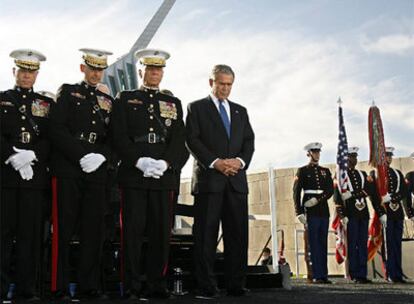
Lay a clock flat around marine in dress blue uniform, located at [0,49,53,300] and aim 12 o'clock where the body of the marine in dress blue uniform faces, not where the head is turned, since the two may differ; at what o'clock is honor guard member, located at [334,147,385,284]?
The honor guard member is roughly at 8 o'clock from the marine in dress blue uniform.

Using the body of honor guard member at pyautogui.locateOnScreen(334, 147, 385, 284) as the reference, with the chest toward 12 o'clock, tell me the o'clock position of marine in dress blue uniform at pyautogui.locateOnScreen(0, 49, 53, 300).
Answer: The marine in dress blue uniform is roughly at 1 o'clock from the honor guard member.

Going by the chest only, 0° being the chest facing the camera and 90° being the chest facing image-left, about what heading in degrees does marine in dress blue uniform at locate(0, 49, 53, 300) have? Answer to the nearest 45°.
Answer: approximately 0°

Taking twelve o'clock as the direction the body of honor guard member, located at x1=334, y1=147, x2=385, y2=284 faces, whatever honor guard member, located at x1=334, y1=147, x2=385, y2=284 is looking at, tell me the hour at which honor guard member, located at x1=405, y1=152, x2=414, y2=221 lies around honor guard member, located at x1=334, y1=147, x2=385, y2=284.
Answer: honor guard member, located at x1=405, y1=152, x2=414, y2=221 is roughly at 8 o'clock from honor guard member, located at x1=334, y1=147, x2=385, y2=284.

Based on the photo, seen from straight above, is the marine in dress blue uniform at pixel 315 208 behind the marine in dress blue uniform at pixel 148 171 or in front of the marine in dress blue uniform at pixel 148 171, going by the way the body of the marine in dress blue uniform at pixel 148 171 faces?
behind

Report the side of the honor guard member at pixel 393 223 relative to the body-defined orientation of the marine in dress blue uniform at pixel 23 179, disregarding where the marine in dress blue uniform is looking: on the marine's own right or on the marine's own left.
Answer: on the marine's own left

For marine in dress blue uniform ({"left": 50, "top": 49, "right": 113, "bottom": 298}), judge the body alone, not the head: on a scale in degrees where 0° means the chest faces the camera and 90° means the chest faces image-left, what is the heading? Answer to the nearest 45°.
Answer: approximately 315°

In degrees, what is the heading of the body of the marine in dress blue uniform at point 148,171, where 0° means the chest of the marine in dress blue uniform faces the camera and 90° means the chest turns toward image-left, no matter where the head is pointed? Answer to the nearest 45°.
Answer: approximately 0°

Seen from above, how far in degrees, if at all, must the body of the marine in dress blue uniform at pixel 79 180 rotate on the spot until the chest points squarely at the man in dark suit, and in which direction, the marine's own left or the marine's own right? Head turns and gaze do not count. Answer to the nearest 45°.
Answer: approximately 45° to the marine's own left
